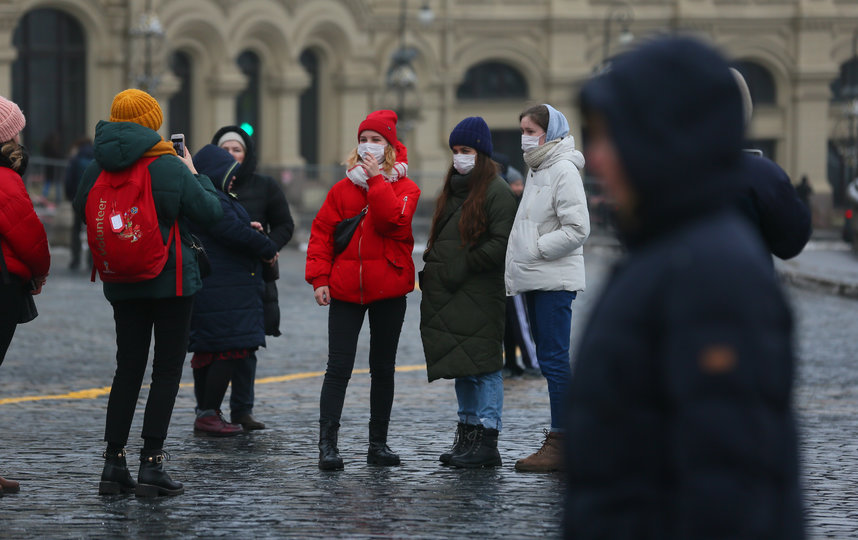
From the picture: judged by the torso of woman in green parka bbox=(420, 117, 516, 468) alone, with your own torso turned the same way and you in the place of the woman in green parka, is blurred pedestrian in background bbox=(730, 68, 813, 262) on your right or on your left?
on your left

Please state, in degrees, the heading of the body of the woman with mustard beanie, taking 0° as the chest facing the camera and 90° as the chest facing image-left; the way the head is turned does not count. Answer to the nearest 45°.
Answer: approximately 225°

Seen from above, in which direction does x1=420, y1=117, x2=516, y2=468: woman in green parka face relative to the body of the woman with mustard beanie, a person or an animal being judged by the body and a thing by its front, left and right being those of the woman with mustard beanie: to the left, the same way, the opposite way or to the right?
the opposite way

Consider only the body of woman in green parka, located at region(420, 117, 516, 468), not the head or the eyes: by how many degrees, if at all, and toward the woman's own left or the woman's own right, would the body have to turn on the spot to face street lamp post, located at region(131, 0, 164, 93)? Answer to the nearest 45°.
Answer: approximately 135° to the woman's own right

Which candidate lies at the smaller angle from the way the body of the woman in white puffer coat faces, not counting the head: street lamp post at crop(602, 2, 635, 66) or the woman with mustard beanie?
the woman with mustard beanie

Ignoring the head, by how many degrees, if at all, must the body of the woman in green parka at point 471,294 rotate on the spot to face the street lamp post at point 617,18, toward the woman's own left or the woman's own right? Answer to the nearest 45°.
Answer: approximately 135° to the woman's own right

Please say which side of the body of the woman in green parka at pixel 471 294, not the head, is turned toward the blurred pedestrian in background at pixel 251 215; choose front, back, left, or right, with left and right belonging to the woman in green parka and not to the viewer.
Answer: right
